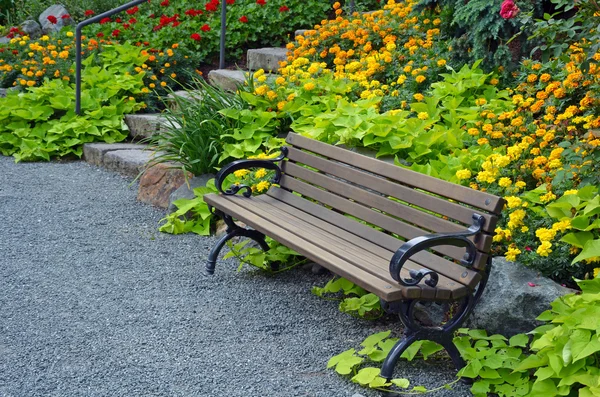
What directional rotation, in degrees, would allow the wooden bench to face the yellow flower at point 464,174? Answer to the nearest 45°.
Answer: approximately 180°

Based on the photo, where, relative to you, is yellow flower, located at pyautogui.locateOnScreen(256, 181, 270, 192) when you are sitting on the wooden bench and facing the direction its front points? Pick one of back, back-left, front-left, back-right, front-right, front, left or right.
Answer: right

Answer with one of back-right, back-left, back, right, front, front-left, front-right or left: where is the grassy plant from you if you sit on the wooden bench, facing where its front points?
right

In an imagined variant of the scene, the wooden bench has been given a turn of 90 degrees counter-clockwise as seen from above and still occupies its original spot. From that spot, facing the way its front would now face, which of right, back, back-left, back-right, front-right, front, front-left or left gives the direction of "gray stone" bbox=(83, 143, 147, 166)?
back

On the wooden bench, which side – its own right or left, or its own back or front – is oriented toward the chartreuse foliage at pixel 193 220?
right

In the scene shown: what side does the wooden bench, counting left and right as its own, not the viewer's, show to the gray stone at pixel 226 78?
right

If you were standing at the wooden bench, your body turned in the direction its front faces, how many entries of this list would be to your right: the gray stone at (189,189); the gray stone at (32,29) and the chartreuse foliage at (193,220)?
3

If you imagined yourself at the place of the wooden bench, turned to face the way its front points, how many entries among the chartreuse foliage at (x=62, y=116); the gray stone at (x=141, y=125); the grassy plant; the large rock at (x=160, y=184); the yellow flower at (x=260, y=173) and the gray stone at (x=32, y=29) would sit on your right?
6

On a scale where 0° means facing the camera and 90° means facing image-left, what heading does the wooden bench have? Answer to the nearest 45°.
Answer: approximately 45°
